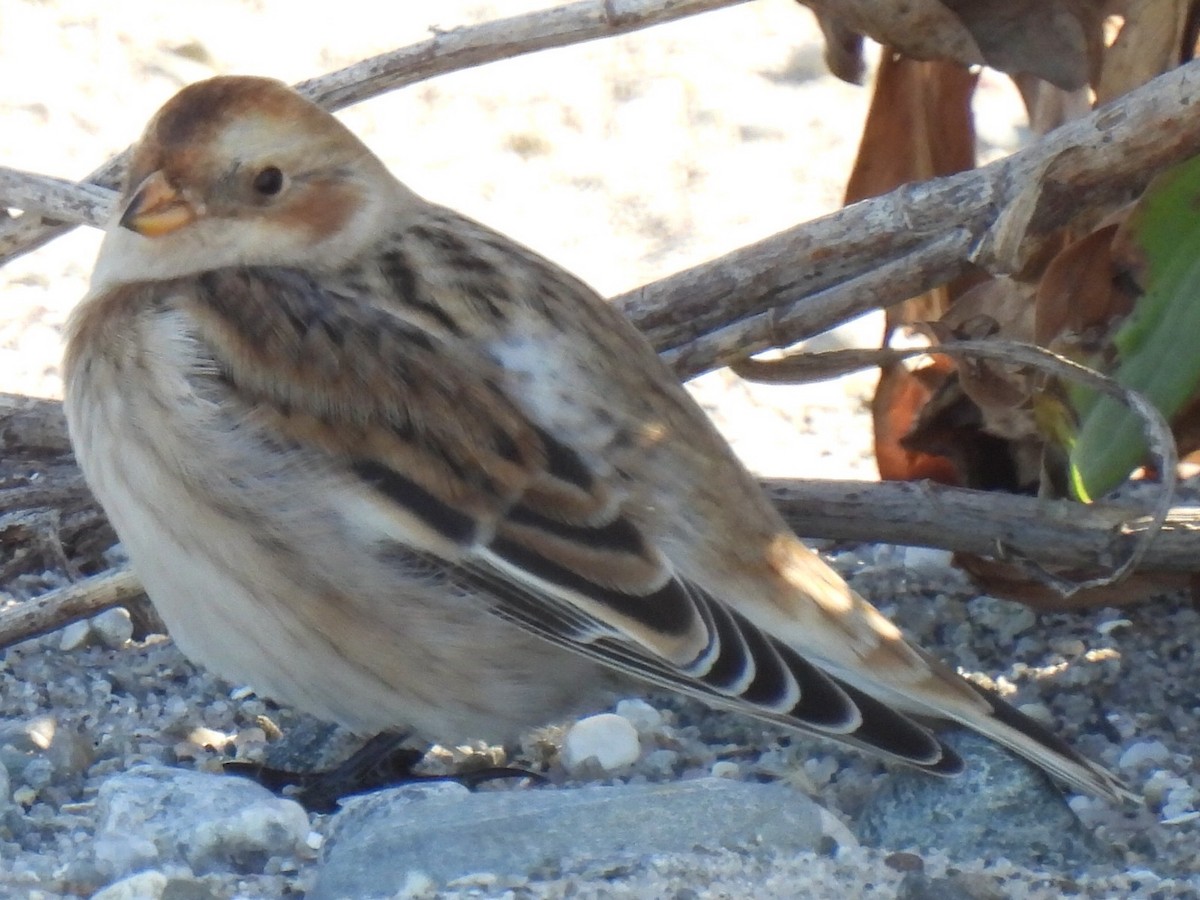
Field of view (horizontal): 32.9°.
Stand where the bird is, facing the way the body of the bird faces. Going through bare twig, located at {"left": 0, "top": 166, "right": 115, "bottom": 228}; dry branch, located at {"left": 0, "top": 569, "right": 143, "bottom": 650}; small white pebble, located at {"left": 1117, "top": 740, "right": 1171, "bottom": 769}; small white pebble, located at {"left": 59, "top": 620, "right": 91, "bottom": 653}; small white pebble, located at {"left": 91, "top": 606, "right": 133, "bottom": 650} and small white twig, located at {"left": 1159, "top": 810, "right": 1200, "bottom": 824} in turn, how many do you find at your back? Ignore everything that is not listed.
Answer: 2

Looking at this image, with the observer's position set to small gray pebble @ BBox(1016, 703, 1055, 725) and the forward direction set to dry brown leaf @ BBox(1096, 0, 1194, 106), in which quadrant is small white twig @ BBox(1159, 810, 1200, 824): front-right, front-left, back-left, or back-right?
back-right

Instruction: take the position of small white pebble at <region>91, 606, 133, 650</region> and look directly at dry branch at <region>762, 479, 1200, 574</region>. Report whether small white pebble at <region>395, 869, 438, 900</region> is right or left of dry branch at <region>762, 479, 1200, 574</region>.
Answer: right

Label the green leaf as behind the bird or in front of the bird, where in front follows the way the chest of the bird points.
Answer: behind

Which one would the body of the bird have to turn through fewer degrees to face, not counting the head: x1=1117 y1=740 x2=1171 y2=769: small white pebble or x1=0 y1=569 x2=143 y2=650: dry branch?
the dry branch

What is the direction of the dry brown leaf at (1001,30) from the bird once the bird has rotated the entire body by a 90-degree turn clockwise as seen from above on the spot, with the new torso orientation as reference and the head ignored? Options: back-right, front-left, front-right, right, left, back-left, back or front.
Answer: front-right

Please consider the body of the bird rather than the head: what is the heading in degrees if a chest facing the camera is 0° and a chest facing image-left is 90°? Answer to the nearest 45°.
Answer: approximately 90°

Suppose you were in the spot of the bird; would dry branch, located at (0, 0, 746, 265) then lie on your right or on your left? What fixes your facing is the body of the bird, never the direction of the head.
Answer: on your right

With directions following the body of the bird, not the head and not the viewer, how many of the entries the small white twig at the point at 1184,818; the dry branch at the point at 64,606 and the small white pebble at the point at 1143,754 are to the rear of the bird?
2

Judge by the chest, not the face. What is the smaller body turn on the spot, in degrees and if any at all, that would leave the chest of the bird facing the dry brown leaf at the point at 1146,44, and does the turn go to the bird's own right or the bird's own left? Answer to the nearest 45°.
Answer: approximately 135° to the bird's own right

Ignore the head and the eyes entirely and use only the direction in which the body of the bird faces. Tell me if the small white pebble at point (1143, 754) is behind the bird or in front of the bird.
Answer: behind

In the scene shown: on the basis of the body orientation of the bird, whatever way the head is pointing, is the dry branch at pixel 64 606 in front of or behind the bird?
in front
